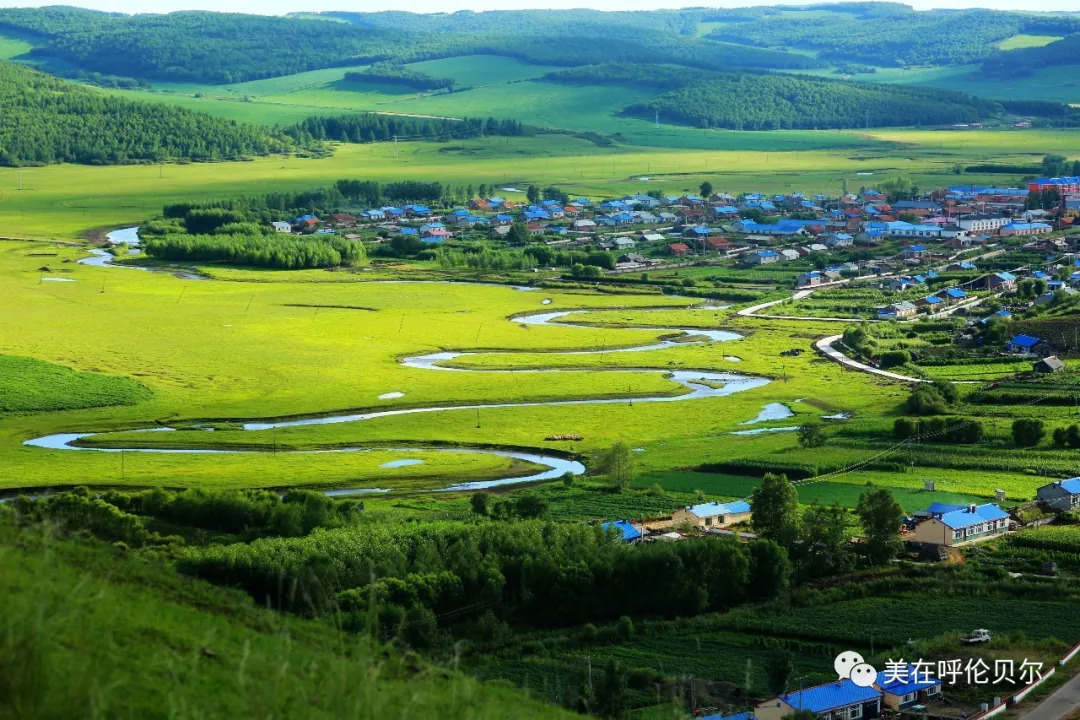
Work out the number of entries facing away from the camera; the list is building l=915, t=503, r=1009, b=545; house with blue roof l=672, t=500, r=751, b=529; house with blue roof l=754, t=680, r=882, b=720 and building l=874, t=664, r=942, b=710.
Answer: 0

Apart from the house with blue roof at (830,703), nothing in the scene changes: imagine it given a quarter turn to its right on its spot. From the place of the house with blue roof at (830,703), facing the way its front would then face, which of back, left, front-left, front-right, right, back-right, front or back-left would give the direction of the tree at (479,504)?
right

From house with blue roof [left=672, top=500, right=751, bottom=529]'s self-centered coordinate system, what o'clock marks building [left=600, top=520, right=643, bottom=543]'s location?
The building is roughly at 3 o'clock from the house with blue roof.

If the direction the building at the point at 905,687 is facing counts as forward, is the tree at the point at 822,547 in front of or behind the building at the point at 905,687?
behind

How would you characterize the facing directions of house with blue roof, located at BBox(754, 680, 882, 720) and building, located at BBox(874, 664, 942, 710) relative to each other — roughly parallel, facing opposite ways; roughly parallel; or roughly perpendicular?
roughly parallel

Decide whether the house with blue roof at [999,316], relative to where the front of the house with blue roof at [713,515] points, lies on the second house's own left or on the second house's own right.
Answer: on the second house's own left

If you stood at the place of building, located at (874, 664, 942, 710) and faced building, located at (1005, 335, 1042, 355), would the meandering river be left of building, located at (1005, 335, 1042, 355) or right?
left

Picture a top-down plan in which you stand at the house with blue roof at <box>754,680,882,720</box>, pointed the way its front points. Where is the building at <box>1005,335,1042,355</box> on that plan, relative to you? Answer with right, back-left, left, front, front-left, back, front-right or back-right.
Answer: back-left

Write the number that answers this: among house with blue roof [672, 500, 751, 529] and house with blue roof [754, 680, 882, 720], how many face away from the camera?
0

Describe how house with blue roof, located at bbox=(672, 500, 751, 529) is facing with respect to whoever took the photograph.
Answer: facing the viewer and to the right of the viewer

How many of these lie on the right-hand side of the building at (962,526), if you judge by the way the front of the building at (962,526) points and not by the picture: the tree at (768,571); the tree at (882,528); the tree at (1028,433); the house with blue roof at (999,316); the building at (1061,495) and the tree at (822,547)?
3

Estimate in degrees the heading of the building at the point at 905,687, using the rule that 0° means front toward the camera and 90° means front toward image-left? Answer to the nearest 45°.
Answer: approximately 315°

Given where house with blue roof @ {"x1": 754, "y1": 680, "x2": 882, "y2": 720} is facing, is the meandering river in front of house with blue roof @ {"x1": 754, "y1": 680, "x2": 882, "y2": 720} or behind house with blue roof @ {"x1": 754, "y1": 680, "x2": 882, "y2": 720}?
behind

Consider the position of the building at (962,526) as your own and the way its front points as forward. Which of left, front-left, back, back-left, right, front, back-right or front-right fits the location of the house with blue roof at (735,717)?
front-right

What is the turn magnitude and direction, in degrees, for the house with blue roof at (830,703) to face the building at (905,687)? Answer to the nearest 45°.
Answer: approximately 90° to its left
